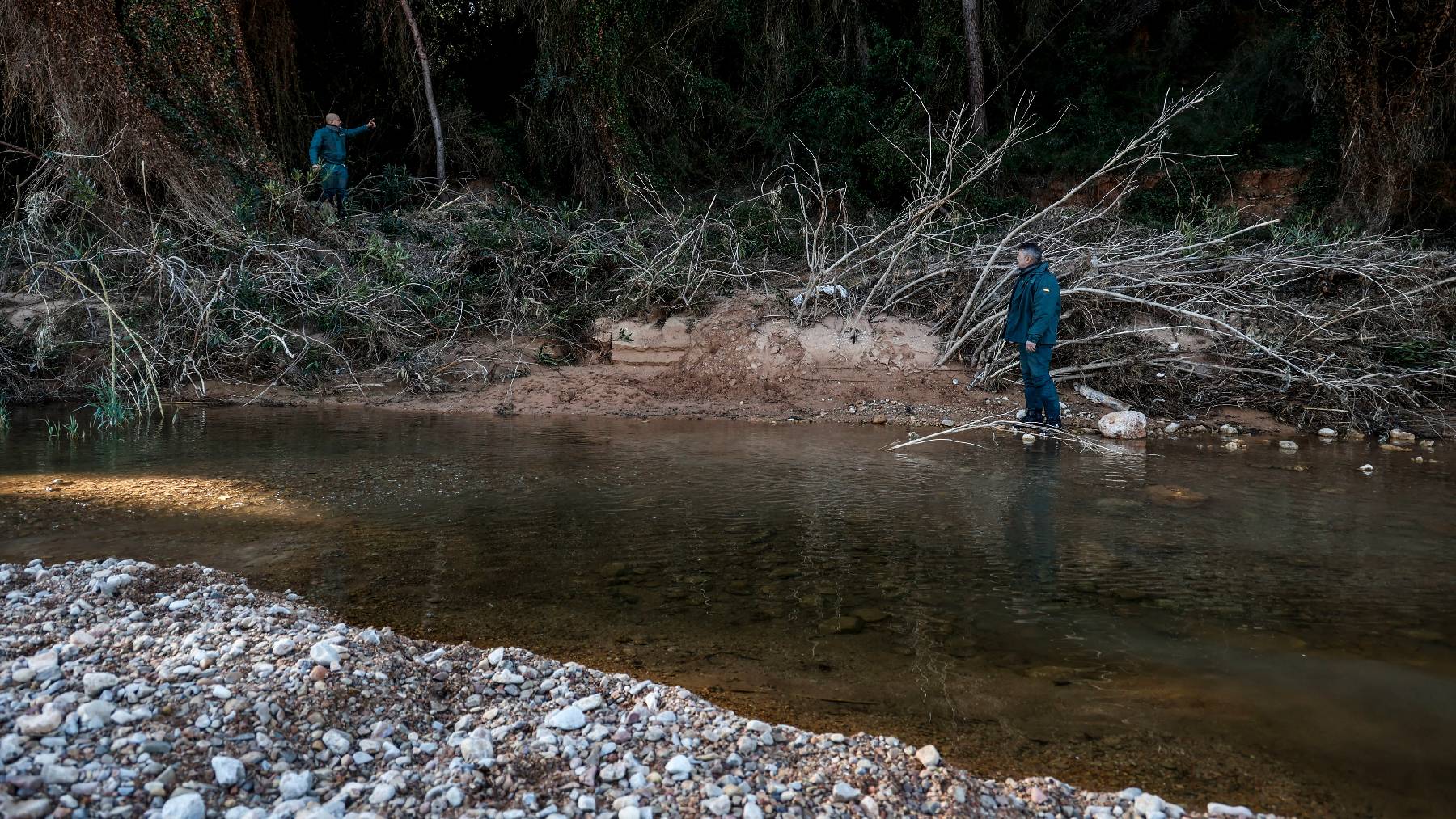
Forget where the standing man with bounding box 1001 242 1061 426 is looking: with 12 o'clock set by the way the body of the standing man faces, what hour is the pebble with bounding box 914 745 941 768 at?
The pebble is roughly at 9 o'clock from the standing man.

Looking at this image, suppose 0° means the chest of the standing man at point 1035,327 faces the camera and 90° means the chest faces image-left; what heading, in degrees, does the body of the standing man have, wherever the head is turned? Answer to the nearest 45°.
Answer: approximately 90°

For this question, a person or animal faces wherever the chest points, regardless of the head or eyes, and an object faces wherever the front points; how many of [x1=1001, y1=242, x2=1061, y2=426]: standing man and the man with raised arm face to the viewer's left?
1

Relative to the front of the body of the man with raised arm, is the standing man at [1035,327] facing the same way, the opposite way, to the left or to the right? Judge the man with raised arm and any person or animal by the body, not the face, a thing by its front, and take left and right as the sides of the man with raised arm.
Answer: the opposite way

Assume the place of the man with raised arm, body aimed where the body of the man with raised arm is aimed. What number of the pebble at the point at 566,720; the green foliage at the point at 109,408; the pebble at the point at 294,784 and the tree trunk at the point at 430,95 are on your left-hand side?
1

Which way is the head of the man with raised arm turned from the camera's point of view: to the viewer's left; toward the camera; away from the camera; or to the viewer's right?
to the viewer's right

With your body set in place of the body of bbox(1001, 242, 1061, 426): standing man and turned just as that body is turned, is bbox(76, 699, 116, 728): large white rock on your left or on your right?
on your left

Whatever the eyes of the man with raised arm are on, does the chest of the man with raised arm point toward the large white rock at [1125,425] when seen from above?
yes

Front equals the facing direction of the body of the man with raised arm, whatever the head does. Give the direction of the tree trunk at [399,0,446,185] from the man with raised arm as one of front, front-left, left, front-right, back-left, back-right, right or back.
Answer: left

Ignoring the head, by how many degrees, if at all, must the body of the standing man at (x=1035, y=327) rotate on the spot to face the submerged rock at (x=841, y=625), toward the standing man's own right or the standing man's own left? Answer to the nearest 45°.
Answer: approximately 90° to the standing man's own left

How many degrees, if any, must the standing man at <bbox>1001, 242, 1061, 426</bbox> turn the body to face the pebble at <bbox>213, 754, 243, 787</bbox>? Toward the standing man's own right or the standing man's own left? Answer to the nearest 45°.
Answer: approximately 90° to the standing man's own left

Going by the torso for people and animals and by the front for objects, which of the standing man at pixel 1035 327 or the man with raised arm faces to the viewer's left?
the standing man

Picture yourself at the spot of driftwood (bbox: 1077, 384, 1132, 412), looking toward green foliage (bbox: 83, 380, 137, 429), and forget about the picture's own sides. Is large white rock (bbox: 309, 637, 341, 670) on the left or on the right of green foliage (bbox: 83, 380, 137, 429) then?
left

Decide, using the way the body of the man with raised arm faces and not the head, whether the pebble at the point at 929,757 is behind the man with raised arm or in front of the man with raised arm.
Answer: in front

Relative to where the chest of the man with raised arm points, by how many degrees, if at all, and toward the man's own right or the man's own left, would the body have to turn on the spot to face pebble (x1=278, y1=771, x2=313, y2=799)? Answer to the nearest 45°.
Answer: approximately 45° to the man's own right

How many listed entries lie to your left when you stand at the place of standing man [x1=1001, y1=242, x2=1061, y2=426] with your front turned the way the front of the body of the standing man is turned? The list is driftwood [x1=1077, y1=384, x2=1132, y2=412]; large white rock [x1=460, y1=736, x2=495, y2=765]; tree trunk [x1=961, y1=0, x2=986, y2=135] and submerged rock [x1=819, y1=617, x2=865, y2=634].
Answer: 2

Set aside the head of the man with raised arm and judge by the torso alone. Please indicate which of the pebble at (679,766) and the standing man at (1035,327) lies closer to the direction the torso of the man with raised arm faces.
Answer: the standing man

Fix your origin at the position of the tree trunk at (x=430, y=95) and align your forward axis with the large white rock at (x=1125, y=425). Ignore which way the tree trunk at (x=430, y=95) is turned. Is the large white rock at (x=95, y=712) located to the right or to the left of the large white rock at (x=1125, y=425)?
right

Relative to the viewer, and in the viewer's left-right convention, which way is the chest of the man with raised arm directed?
facing the viewer and to the right of the viewer
